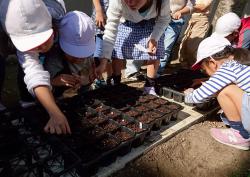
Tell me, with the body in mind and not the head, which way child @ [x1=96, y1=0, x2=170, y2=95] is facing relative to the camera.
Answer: toward the camera

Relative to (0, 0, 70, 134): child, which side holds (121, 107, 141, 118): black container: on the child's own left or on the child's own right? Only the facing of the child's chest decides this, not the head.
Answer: on the child's own left

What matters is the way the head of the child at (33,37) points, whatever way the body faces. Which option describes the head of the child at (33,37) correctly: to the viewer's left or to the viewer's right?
to the viewer's right

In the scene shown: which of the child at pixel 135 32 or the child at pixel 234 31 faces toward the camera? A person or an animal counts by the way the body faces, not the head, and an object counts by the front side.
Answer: the child at pixel 135 32

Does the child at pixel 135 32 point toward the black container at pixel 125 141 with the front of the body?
yes

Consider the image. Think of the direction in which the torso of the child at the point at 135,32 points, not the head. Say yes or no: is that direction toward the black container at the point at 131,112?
yes

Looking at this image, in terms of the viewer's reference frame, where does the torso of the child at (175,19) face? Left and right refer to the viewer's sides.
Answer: facing the viewer and to the left of the viewer
